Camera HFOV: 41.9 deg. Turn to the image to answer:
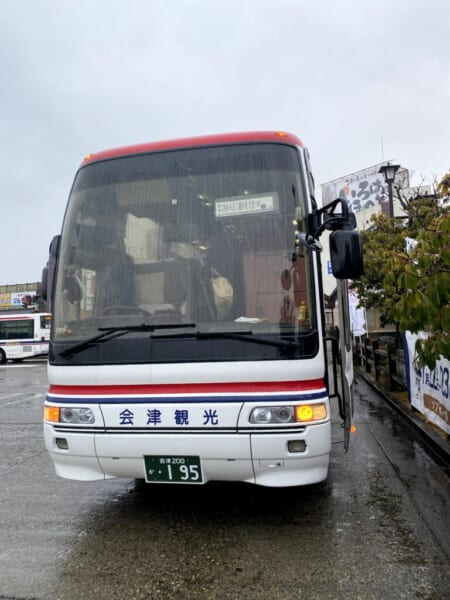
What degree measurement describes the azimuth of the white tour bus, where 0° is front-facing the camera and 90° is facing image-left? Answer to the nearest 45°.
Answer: approximately 0°

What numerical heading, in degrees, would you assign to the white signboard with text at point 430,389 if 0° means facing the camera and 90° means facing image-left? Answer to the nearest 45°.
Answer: approximately 45°

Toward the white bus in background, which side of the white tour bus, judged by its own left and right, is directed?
back

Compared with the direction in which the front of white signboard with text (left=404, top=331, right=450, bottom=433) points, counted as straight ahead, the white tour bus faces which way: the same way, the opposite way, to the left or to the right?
to the left

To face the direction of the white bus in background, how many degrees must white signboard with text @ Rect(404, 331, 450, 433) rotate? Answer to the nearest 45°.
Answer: approximately 90° to its right

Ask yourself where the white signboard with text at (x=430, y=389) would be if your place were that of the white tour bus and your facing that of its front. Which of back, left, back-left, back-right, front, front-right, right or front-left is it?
back-left

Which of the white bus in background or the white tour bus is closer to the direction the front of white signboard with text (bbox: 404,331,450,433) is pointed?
the white tour bus
